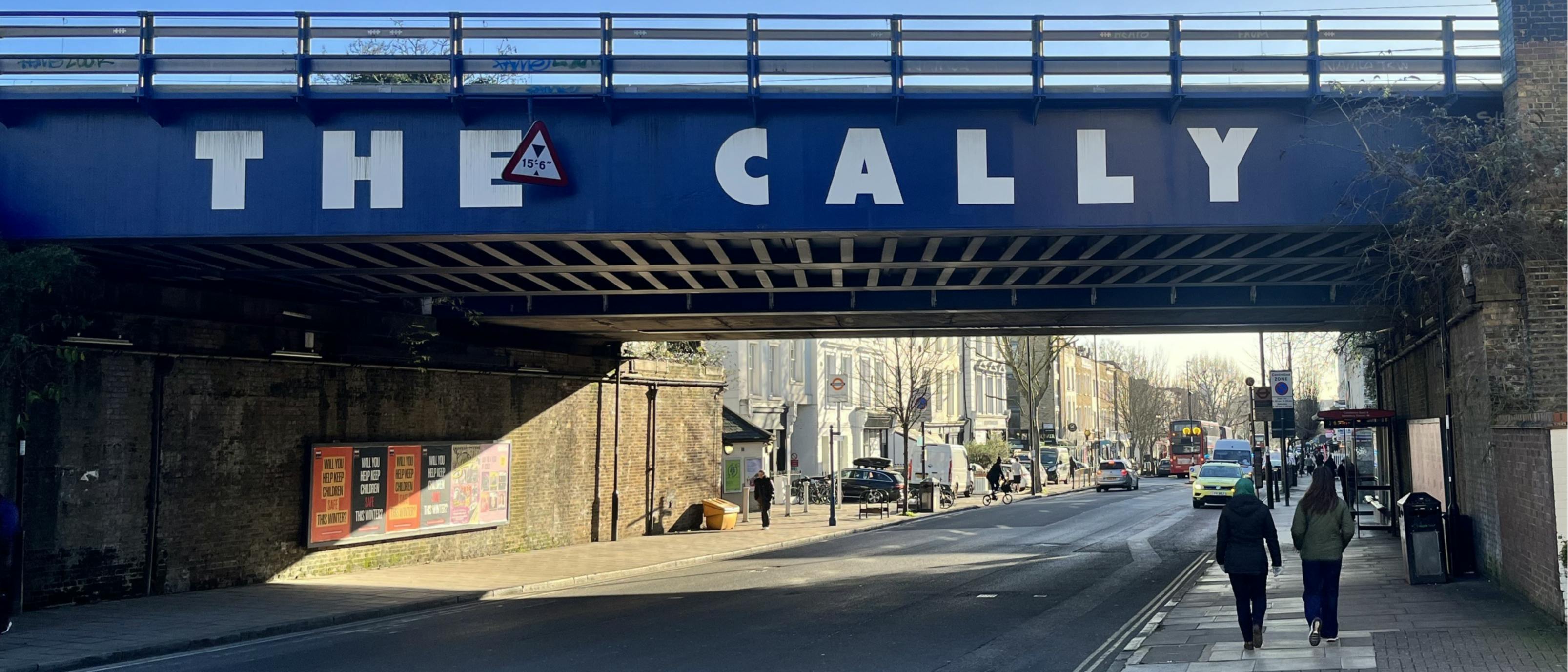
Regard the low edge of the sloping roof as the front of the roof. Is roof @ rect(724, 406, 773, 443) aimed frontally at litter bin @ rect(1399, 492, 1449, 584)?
no

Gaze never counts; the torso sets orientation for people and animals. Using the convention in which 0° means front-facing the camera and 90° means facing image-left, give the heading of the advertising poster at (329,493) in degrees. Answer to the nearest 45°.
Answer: approximately 315°

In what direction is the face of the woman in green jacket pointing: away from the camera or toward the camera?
away from the camera

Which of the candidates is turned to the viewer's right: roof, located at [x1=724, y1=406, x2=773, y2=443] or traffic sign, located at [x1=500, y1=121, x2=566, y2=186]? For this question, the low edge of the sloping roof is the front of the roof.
the roof

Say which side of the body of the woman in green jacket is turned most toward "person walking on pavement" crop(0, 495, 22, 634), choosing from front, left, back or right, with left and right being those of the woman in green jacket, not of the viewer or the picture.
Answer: left

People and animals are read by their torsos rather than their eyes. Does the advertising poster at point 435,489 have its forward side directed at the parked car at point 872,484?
no

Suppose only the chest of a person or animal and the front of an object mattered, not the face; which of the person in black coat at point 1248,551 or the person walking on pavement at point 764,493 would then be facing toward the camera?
the person walking on pavement

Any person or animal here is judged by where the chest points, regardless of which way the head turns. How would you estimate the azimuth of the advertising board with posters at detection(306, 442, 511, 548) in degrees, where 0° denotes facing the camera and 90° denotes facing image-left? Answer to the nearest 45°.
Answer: approximately 315°

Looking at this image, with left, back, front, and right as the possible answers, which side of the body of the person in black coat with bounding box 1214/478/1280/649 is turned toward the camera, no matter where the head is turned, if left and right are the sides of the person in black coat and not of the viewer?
back

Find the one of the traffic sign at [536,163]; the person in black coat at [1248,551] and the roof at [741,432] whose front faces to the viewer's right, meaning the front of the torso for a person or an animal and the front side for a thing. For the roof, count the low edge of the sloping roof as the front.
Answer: the roof

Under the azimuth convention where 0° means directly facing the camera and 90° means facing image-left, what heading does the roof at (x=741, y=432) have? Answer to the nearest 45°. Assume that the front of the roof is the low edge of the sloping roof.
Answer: approximately 270°

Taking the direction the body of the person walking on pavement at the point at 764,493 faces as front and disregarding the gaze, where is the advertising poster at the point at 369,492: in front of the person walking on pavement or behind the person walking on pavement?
in front

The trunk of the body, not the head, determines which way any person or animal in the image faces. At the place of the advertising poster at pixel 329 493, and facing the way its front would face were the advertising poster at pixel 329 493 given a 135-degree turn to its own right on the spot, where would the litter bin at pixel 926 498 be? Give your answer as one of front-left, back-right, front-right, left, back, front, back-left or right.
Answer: back-right

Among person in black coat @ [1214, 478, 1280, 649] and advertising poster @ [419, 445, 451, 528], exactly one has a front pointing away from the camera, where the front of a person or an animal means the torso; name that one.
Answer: the person in black coat

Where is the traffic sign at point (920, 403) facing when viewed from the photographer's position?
facing the viewer

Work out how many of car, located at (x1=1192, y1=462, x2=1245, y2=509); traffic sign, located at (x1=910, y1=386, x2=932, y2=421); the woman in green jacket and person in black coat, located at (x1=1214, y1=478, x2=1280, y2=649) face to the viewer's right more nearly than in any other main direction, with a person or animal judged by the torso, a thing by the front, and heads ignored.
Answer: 0

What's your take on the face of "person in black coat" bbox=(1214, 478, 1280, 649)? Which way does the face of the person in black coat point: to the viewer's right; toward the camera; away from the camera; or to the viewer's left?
away from the camera

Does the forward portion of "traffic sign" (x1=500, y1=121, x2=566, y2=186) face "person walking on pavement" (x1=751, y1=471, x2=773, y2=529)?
no

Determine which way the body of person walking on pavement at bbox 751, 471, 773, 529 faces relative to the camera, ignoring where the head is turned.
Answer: toward the camera
